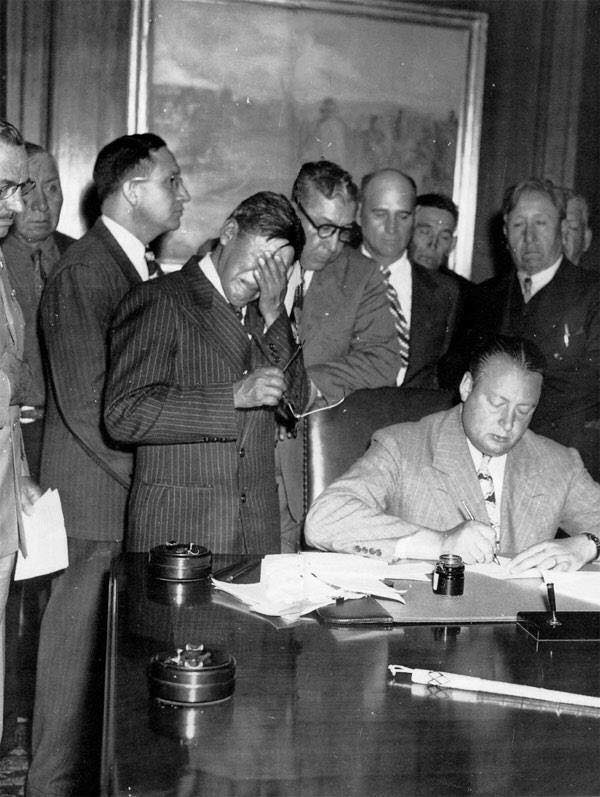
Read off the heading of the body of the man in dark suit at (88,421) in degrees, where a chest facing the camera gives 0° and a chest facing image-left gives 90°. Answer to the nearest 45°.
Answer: approximately 270°

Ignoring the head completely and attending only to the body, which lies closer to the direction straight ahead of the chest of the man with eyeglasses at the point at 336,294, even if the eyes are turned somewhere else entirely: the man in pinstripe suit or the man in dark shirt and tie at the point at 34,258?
the man in pinstripe suit

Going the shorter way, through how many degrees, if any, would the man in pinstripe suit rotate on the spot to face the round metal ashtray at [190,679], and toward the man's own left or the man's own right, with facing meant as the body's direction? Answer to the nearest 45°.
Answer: approximately 45° to the man's own right

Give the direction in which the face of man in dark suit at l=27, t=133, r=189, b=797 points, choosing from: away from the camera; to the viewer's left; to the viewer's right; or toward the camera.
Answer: to the viewer's right

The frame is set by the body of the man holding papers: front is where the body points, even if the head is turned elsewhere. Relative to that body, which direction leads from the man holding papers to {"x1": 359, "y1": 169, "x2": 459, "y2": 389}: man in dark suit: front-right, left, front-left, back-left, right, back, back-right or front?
front-left

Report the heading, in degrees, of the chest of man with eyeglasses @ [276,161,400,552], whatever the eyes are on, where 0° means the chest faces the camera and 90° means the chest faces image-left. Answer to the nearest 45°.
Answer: approximately 45°

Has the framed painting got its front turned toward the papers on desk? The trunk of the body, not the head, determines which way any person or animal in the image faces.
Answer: yes

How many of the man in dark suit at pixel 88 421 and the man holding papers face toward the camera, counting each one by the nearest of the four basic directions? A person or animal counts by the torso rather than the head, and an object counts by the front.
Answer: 0

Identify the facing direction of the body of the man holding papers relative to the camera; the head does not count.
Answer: to the viewer's right

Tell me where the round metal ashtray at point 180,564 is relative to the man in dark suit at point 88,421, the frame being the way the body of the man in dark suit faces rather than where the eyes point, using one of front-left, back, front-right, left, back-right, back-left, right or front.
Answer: right

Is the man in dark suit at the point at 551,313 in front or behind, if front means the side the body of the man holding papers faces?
in front
